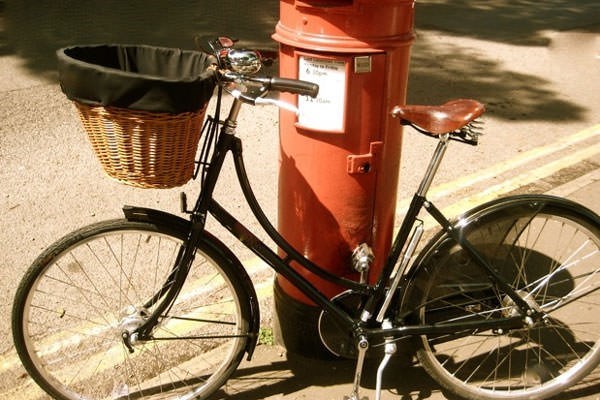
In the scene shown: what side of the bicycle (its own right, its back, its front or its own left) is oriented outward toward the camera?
left
